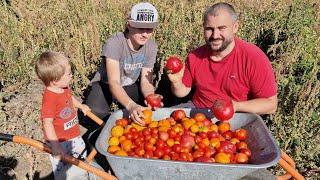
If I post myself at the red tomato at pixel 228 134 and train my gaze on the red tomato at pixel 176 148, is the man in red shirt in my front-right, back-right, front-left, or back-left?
back-right

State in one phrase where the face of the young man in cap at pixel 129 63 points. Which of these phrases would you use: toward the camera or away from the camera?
toward the camera

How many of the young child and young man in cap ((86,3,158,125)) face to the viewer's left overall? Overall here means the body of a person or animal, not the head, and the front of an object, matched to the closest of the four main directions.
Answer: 0

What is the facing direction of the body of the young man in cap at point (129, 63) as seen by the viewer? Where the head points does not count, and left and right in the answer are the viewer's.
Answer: facing the viewer and to the right of the viewer

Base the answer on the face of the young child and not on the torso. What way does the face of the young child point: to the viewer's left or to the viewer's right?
to the viewer's right

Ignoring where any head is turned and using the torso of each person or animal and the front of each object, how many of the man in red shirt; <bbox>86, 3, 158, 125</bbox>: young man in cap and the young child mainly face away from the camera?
0

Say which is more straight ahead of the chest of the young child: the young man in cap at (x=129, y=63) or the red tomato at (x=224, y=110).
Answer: the red tomato

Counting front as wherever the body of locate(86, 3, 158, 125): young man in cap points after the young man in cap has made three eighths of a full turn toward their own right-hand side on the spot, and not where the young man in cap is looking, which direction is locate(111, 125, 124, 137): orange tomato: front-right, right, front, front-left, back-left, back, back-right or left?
left

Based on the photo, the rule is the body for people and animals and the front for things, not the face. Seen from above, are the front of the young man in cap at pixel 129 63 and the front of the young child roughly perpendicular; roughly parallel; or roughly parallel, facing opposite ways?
roughly parallel

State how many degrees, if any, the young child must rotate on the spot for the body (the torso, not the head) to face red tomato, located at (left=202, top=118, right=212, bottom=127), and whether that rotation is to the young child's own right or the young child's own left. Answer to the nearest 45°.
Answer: approximately 45° to the young child's own left
